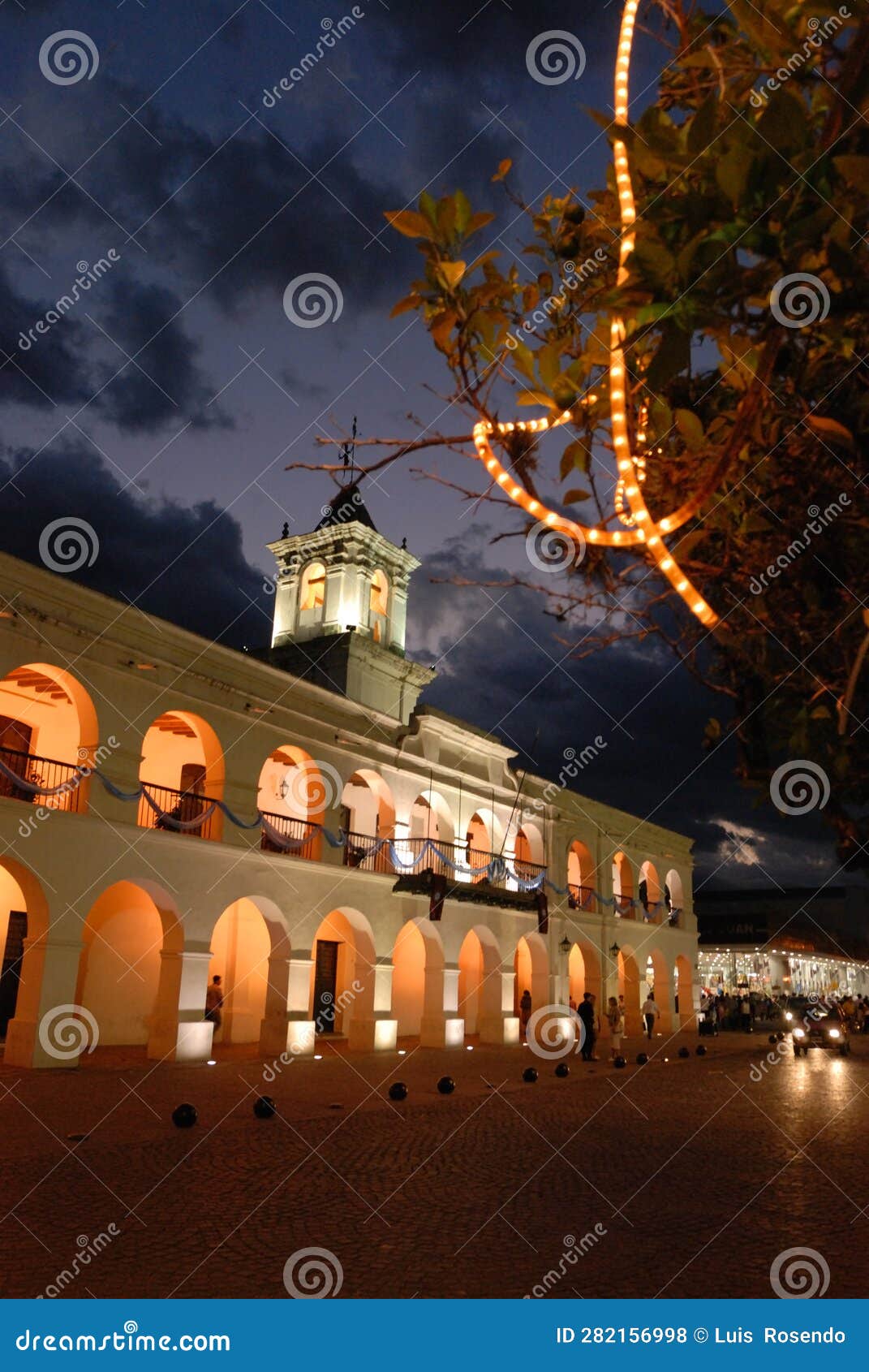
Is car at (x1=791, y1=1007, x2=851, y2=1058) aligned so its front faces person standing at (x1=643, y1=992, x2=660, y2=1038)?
no

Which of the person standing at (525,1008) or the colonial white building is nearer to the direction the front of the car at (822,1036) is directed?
the colonial white building

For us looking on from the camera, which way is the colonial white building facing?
facing the viewer and to the right of the viewer

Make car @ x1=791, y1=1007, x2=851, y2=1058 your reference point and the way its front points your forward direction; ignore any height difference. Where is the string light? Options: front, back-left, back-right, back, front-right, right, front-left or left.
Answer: front

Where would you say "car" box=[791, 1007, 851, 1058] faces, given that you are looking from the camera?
facing the viewer

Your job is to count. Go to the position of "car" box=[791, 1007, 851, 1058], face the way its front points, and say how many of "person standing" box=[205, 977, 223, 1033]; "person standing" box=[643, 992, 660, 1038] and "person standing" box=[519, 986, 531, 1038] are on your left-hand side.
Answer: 0

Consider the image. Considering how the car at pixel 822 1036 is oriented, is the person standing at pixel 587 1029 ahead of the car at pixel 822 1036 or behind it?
ahead

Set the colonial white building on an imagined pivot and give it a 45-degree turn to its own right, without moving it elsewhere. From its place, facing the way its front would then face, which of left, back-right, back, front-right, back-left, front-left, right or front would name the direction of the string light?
front

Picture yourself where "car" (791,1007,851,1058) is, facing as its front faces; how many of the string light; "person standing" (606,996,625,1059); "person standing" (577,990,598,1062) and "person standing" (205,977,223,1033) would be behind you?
0

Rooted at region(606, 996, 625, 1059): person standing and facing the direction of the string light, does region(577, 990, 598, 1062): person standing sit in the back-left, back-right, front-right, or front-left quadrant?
front-right

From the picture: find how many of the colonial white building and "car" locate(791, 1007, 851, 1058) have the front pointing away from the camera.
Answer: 0
